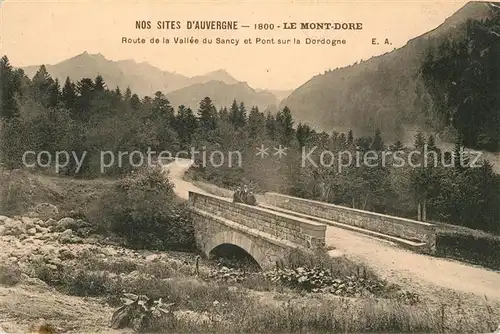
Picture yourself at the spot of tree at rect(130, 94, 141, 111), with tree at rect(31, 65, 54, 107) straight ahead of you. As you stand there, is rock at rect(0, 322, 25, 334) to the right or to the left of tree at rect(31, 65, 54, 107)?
left
